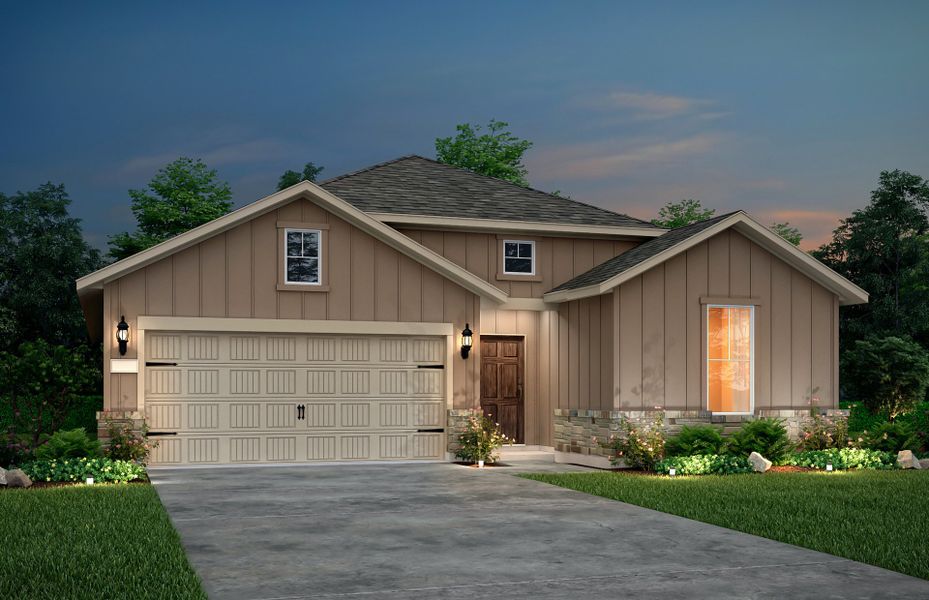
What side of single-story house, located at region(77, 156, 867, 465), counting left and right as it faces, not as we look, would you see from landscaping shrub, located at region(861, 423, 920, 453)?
left

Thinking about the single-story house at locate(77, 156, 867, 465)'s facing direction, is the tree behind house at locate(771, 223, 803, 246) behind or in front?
behind

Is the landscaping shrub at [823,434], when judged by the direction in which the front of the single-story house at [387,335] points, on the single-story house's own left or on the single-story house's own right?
on the single-story house's own left

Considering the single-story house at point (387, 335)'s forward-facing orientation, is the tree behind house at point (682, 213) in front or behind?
behind

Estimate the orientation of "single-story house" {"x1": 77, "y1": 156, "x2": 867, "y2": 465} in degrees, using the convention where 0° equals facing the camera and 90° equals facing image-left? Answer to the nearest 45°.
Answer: approximately 0°

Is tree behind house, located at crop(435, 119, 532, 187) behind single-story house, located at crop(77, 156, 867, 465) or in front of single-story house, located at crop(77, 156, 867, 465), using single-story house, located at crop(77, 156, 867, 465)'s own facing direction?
behind
